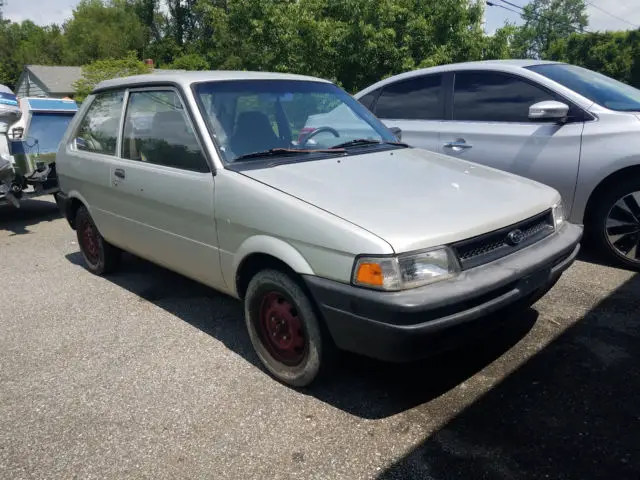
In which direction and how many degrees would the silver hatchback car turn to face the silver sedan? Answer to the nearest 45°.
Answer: approximately 90° to its left

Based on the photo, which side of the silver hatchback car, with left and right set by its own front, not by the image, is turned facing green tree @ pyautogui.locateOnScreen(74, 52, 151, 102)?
back

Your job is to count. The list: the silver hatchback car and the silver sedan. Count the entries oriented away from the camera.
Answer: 0

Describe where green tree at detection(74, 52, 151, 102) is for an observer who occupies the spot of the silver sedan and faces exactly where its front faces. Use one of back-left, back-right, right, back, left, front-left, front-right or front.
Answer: back

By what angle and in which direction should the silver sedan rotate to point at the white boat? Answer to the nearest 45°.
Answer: approximately 135° to its right

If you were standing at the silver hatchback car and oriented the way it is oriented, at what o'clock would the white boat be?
The white boat is roughly at 6 o'clock from the silver hatchback car.

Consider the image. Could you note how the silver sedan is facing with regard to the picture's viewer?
facing the viewer and to the right of the viewer

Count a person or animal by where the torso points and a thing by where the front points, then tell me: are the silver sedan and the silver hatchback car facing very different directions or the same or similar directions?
same or similar directions

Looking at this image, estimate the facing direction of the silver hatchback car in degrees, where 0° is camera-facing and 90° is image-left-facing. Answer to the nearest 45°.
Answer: approximately 315°
